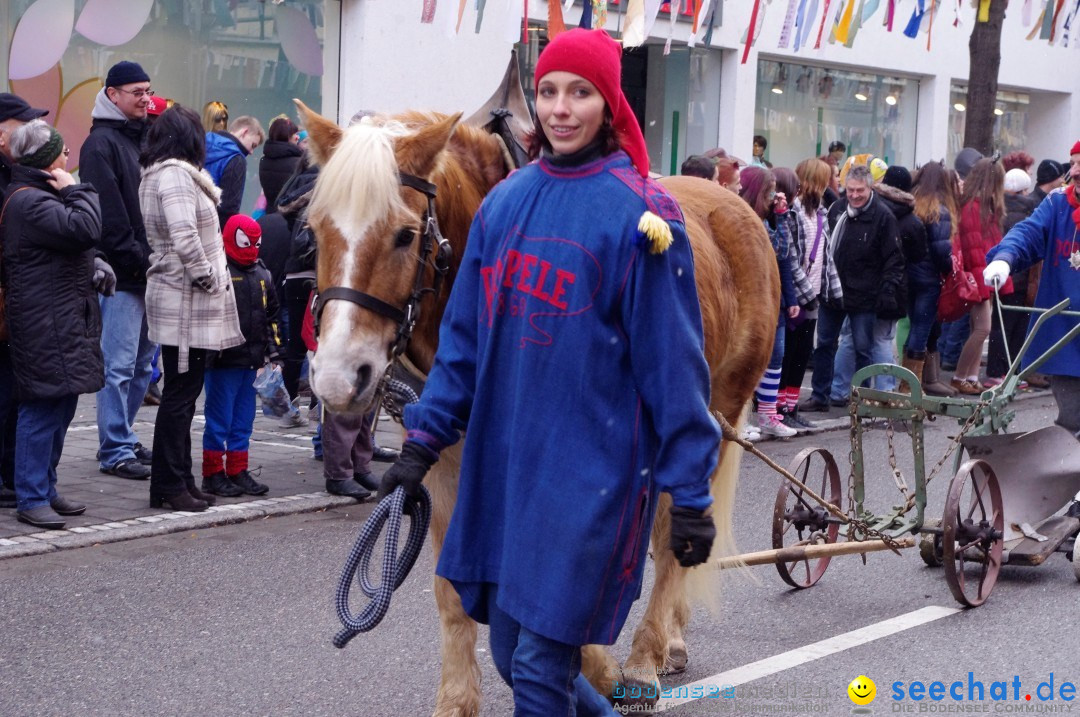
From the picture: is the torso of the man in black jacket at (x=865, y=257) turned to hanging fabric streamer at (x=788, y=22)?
no

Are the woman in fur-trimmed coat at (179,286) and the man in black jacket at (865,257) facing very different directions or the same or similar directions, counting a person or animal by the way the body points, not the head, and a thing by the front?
very different directions

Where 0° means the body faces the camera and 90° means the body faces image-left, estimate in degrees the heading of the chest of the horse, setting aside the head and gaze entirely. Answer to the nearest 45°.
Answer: approximately 45°

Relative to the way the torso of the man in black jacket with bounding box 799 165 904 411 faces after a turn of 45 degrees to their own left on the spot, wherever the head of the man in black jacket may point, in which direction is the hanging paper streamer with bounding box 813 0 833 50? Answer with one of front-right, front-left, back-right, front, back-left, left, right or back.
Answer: back

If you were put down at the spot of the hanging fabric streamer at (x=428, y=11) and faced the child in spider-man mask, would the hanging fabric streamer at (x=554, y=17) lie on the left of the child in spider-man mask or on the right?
left

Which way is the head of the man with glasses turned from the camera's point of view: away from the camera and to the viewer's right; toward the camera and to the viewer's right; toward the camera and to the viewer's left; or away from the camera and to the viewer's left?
toward the camera and to the viewer's right

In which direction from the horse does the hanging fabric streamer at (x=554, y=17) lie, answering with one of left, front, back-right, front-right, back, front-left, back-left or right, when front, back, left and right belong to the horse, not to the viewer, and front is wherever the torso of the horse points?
back-right

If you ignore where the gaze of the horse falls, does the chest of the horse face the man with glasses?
no
